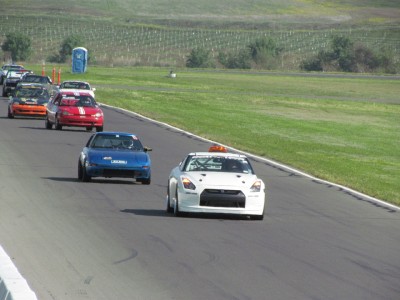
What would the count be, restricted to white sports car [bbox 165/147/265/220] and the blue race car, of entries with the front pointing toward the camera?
2

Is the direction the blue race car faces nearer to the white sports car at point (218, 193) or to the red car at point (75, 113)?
the white sports car

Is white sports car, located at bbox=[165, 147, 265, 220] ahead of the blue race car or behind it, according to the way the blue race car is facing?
ahead

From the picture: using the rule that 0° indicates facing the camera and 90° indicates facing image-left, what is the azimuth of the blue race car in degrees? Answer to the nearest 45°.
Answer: approximately 0°

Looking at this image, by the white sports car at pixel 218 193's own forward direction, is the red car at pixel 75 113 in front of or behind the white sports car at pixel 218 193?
behind

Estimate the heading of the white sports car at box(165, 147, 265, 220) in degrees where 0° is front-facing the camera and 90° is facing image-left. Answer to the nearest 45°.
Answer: approximately 0°

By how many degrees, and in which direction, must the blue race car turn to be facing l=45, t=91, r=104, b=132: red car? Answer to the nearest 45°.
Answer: approximately 180°
